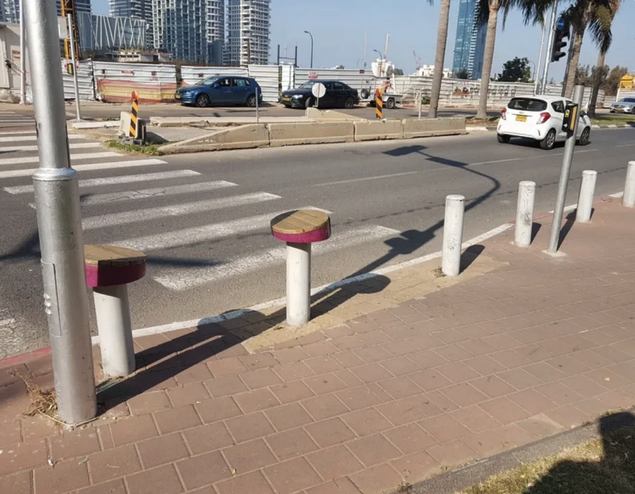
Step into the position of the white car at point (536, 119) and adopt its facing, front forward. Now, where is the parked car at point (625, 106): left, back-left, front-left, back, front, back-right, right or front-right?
front-left

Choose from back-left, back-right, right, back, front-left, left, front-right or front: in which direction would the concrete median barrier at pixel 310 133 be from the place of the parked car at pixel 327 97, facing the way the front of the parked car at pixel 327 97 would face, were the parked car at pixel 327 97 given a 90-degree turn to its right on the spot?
back-left

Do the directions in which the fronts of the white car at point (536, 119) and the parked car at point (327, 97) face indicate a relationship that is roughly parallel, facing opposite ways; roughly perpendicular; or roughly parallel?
roughly parallel, facing opposite ways

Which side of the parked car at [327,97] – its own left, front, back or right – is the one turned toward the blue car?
front

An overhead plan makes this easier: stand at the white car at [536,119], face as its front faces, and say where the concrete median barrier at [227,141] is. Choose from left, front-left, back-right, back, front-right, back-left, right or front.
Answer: back

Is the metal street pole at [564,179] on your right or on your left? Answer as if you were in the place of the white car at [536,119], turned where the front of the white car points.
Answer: on your right

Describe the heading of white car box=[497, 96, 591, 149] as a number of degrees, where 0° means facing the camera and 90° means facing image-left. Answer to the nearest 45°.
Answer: approximately 225°

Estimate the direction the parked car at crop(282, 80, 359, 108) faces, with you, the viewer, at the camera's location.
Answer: facing the viewer and to the left of the viewer

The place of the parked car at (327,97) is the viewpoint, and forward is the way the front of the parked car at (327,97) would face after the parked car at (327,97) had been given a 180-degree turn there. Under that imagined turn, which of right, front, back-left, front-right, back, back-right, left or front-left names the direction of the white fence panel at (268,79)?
left

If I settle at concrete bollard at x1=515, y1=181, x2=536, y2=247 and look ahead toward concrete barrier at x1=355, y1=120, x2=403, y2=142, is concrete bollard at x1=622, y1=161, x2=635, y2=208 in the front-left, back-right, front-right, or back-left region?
front-right

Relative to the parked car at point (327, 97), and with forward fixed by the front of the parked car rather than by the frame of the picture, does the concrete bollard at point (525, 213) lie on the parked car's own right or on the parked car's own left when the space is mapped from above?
on the parked car's own left

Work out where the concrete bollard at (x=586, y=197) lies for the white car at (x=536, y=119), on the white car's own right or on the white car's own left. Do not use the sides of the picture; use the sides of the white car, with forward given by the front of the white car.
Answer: on the white car's own right
